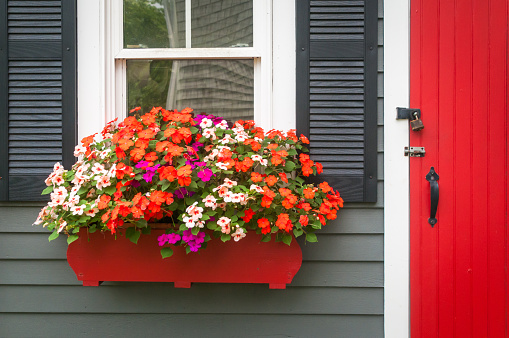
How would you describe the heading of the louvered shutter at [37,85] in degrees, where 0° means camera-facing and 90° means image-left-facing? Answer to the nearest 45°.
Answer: approximately 0°

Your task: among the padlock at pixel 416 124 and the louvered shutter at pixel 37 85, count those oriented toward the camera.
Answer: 2
